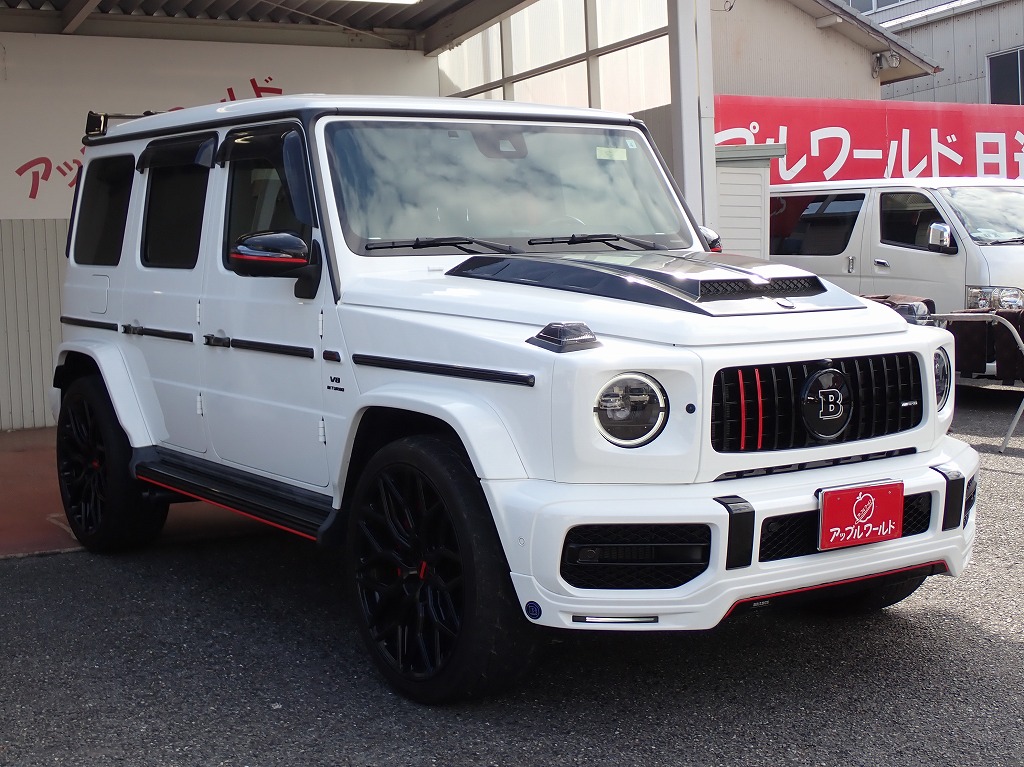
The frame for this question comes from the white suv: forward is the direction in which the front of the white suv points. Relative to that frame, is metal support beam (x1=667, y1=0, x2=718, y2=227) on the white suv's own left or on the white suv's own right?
on the white suv's own left

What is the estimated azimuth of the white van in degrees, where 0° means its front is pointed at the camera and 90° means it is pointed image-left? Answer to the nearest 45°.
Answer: approximately 315°

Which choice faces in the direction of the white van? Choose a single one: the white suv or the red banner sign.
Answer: the red banner sign

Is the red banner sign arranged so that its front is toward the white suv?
yes

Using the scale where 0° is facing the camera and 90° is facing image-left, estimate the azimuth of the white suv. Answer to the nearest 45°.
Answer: approximately 315°

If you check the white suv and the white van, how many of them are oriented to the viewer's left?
0

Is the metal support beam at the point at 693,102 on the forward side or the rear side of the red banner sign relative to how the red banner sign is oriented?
on the forward side
